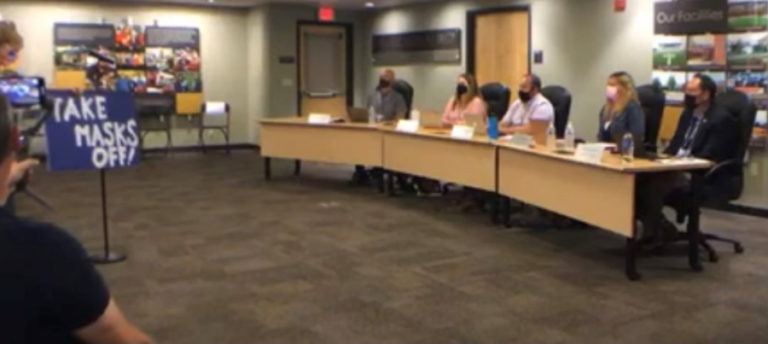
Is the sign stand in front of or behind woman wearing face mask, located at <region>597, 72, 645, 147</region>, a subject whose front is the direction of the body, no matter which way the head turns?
in front

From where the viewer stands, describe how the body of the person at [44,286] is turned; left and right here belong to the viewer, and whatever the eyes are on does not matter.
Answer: facing away from the viewer and to the right of the viewer

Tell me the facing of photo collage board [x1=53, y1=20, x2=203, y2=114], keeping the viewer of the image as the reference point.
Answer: facing the viewer

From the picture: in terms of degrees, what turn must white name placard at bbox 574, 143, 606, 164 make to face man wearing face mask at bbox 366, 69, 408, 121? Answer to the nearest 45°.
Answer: approximately 90° to its right

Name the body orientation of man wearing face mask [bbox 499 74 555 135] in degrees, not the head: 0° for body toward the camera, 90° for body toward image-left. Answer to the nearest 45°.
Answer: approximately 45°

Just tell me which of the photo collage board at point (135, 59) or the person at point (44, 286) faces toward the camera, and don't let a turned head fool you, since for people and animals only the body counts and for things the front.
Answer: the photo collage board

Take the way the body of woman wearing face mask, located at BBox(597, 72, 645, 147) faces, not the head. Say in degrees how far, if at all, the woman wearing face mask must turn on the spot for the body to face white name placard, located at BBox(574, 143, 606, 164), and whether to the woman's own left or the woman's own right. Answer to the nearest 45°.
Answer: approximately 45° to the woman's own left

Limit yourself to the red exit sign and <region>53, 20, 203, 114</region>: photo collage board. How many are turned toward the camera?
2

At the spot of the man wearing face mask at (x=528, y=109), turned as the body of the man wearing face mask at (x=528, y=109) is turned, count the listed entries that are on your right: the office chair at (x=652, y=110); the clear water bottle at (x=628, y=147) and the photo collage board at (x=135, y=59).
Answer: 1

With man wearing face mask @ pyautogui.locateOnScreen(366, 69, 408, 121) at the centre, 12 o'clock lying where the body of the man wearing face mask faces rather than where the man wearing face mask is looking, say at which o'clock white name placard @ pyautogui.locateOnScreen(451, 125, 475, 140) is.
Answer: The white name placard is roughly at 10 o'clock from the man wearing face mask.

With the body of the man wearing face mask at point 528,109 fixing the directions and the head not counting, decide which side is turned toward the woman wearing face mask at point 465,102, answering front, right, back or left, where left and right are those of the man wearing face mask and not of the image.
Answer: right

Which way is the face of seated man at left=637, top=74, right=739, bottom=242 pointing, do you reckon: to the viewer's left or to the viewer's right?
to the viewer's left

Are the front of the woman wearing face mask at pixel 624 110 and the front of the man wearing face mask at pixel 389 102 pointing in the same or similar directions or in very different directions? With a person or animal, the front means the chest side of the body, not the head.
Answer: same or similar directions

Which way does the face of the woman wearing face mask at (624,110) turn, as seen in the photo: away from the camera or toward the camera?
toward the camera

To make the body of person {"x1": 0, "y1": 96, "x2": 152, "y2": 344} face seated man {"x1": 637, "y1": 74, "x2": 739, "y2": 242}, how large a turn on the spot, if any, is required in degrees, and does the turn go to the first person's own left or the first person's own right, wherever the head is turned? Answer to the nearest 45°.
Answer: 0° — they already face them

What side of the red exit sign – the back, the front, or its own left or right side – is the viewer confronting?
front

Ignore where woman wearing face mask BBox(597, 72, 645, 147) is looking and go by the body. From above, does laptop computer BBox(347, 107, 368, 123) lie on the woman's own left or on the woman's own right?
on the woman's own right

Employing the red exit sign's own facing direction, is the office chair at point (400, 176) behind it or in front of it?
in front

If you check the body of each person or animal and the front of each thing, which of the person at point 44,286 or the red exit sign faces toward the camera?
the red exit sign

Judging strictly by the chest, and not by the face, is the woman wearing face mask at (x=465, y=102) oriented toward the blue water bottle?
no
